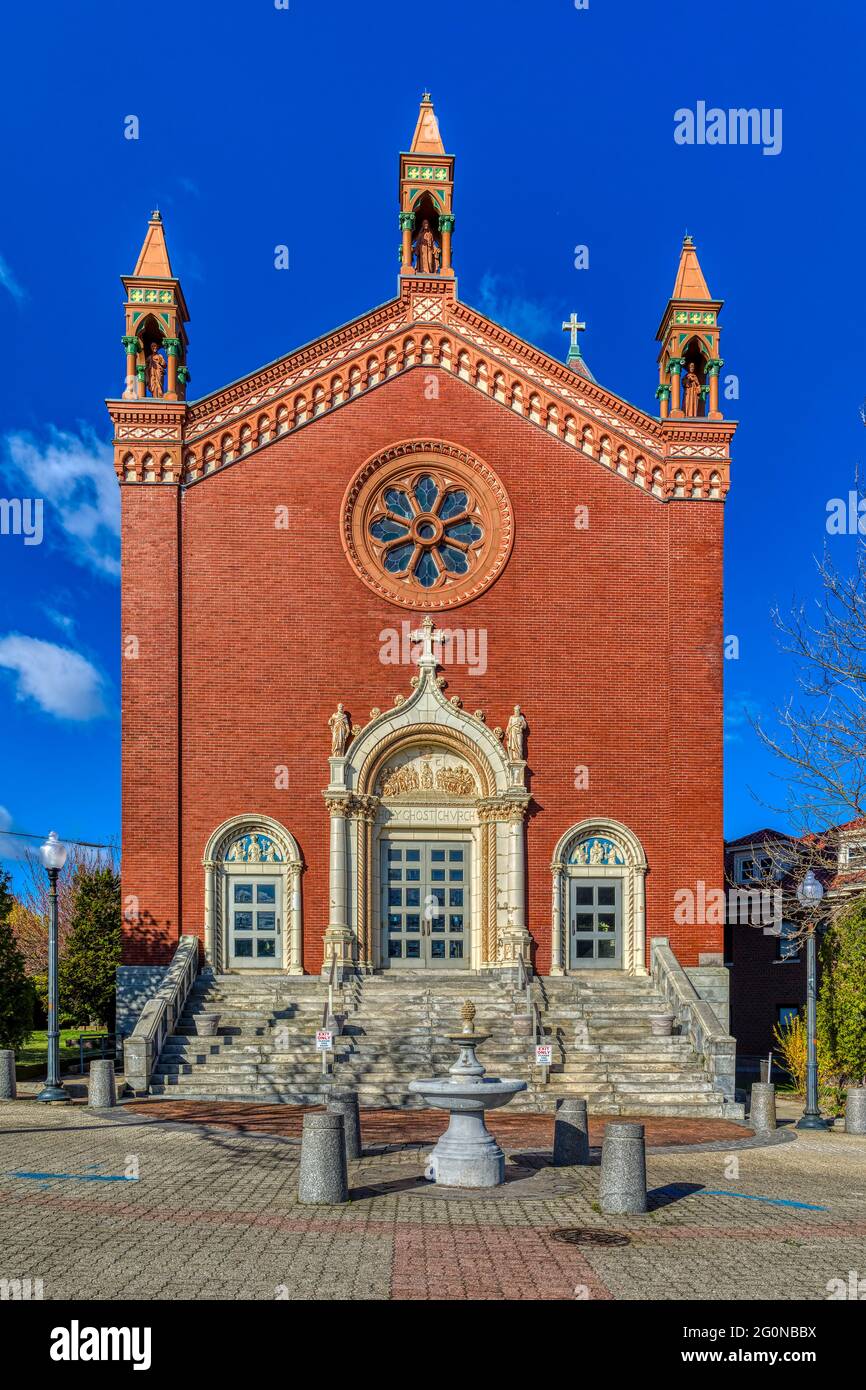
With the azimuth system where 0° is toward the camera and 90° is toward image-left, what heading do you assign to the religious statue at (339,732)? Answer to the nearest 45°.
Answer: approximately 0°

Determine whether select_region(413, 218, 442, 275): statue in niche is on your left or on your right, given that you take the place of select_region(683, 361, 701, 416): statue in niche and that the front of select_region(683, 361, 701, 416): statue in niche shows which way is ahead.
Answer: on your right

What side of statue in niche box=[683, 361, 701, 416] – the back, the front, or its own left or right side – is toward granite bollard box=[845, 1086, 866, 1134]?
front

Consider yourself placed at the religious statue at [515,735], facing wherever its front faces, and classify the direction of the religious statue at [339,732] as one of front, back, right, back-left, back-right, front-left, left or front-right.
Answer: right

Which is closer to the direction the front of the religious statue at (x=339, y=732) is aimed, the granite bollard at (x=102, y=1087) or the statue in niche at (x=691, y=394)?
the granite bollard

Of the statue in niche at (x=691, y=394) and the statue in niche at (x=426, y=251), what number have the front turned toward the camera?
2

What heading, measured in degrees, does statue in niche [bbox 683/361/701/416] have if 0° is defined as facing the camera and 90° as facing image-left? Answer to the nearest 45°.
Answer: approximately 0°
